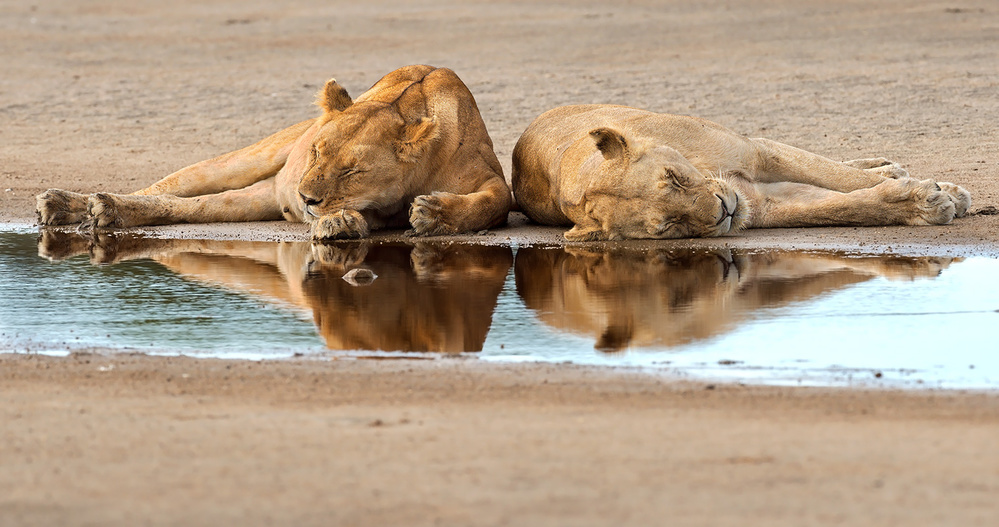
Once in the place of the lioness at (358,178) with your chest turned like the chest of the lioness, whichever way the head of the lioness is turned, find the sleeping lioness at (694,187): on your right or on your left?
on your left
